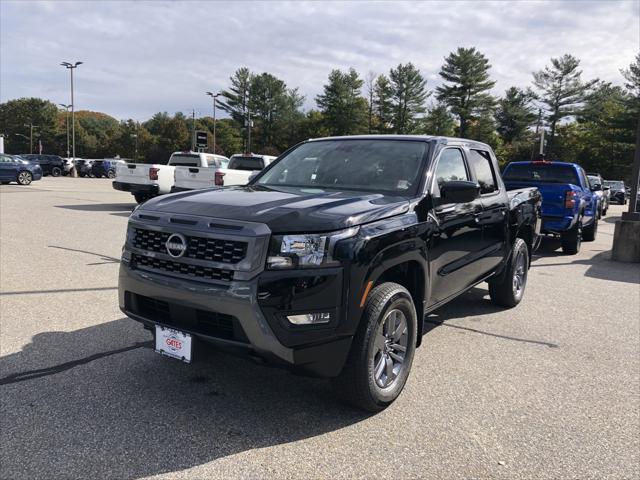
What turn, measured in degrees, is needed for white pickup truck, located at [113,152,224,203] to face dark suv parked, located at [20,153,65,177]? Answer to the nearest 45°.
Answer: approximately 45° to its left

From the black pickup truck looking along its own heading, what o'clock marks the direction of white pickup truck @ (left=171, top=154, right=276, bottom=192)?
The white pickup truck is roughly at 4 o'clock from the black pickup truck.

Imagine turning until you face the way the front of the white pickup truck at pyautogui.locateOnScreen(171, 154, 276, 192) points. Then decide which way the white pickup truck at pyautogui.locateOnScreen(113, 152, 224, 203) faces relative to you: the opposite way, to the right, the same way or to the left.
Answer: the same way

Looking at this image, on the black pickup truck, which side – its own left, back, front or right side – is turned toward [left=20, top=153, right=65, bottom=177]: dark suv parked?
right

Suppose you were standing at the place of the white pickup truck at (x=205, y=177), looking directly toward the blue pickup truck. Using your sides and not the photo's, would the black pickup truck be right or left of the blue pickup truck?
right

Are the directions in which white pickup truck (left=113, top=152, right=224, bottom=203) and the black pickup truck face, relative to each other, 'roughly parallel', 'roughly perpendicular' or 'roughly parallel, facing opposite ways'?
roughly parallel, facing opposite ways

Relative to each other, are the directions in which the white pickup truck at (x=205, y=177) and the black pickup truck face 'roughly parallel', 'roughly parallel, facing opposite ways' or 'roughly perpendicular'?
roughly parallel, facing opposite ways

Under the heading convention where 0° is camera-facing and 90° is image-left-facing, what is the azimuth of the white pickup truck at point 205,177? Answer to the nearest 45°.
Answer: approximately 225°

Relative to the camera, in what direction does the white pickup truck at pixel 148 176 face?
facing away from the viewer and to the right of the viewer

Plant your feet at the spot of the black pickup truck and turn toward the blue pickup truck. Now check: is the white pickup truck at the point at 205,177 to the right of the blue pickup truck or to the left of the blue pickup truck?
left

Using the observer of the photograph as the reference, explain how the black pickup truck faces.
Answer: facing the viewer and to the left of the viewer

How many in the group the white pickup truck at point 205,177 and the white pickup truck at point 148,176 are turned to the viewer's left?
0

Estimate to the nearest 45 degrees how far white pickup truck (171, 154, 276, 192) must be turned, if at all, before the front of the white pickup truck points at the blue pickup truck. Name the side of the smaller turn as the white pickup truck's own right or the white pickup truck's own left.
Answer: approximately 90° to the white pickup truck's own right
